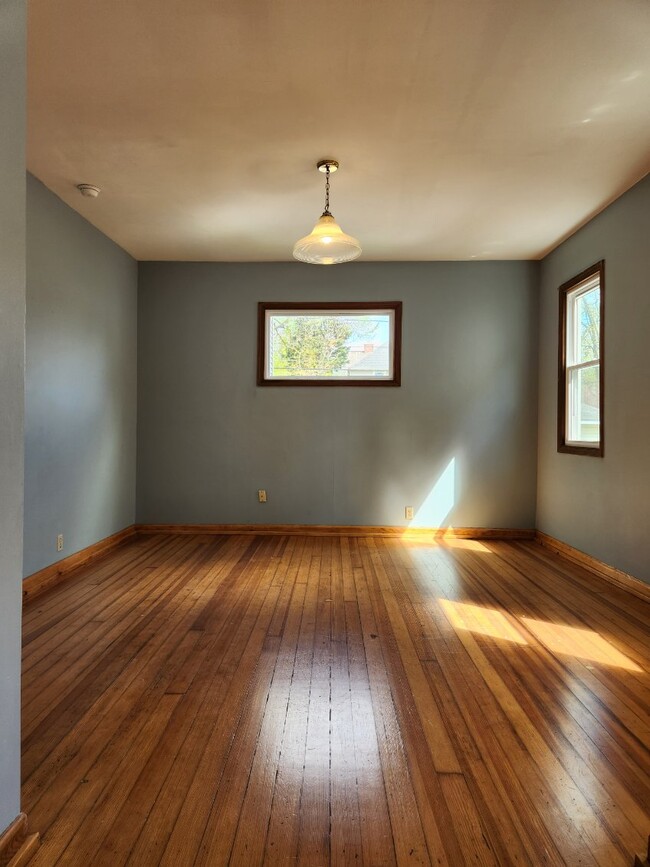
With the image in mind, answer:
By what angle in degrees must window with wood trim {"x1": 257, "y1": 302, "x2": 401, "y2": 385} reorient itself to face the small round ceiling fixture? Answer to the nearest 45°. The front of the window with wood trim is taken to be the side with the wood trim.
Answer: approximately 45° to its right

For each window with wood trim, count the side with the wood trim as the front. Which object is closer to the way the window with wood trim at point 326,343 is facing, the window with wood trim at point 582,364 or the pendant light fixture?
the pendant light fixture

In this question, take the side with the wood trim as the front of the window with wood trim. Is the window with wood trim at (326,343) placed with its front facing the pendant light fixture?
yes

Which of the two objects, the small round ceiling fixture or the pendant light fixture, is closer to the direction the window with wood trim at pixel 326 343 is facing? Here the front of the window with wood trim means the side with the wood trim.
the pendant light fixture

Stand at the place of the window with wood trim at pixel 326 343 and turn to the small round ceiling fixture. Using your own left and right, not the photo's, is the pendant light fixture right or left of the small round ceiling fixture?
left

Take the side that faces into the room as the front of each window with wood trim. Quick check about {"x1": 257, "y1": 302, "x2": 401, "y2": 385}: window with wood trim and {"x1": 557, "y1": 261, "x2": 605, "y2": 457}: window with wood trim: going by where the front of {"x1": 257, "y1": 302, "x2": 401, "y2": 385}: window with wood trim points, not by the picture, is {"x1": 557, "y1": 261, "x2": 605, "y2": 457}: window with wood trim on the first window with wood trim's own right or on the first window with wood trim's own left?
on the first window with wood trim's own left

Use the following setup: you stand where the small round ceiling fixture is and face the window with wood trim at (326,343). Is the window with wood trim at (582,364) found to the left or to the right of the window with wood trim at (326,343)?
right

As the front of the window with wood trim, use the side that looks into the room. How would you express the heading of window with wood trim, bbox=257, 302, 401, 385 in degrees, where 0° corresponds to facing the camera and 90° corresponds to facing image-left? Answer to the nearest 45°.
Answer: approximately 0°
